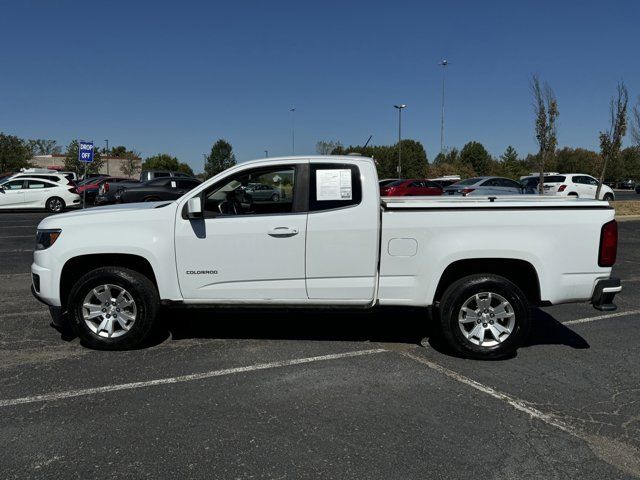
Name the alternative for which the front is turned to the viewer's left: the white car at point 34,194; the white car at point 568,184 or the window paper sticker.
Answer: the white car at point 34,194

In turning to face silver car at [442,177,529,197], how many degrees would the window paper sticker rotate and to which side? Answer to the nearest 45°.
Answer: approximately 180°

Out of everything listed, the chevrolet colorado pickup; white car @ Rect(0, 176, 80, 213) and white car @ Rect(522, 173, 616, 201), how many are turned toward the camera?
0

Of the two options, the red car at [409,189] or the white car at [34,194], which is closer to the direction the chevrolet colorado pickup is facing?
the white car

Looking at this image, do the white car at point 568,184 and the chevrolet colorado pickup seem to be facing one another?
no

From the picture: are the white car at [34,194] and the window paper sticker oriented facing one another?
no

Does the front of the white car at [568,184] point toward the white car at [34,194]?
no

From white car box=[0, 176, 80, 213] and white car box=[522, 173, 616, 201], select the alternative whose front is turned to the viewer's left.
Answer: white car box=[0, 176, 80, 213]

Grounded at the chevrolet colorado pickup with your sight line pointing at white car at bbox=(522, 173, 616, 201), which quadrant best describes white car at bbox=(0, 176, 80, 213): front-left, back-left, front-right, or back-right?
front-left

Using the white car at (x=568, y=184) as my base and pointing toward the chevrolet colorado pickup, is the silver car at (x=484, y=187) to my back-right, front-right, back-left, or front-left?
front-right

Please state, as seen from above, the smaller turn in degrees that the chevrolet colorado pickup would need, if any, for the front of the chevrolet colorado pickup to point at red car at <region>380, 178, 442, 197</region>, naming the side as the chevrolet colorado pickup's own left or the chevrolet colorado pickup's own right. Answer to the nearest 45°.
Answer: approximately 90° to the chevrolet colorado pickup's own right

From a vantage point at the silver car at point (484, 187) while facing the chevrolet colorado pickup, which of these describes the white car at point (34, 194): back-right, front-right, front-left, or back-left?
front-right

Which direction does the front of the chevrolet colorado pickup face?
to the viewer's left

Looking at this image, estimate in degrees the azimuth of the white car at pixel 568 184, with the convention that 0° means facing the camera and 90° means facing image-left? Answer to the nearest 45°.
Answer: approximately 225°

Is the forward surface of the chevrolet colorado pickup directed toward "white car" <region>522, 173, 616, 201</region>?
no

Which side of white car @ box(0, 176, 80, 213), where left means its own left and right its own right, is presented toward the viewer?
left

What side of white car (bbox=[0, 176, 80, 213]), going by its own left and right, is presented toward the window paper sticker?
left

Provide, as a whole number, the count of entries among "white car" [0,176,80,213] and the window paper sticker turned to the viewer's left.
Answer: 1

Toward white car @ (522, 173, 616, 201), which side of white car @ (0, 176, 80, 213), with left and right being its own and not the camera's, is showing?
back
